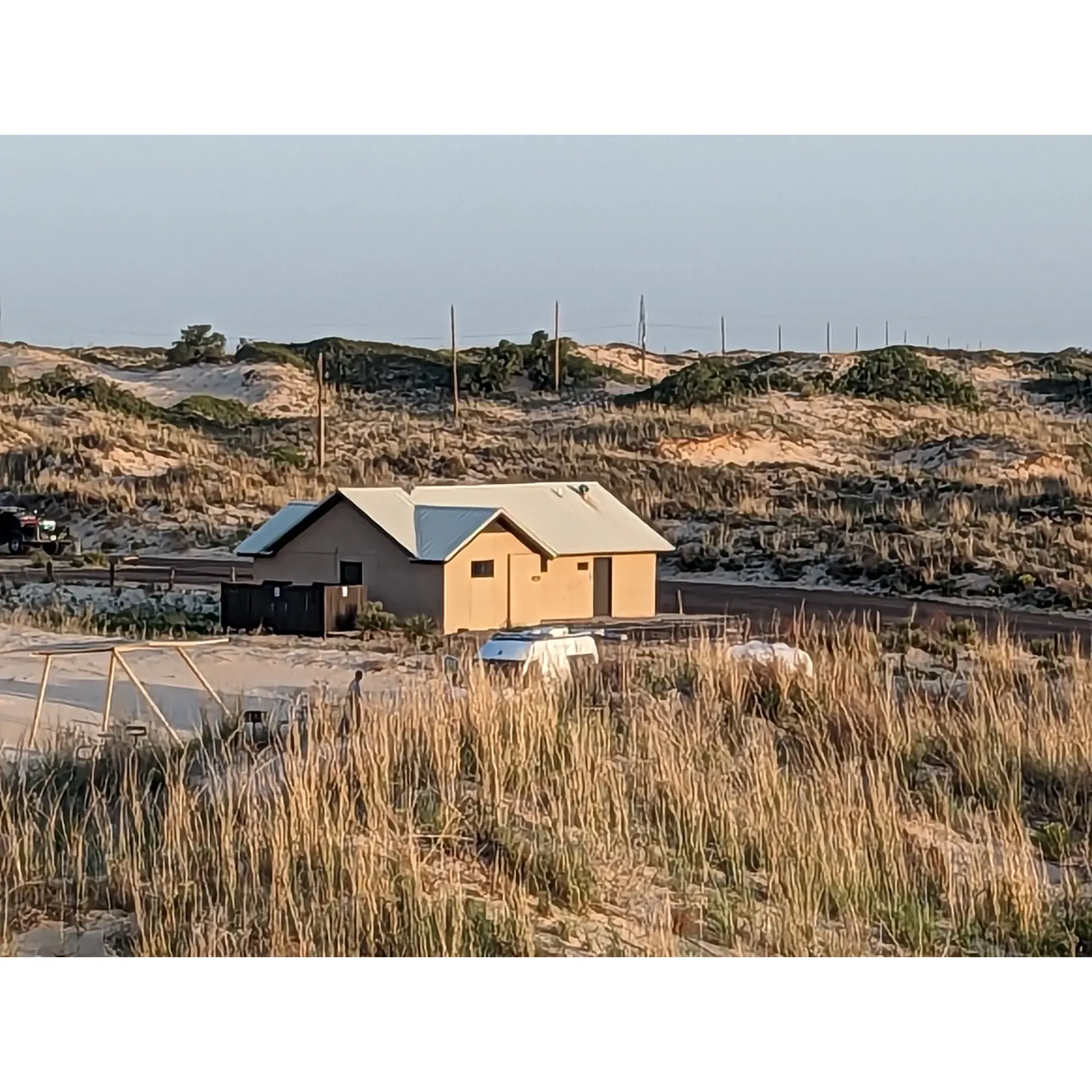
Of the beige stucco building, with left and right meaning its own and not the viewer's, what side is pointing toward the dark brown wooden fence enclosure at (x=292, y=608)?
right

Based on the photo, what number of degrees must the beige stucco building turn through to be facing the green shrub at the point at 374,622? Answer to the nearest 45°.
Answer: approximately 90° to its right

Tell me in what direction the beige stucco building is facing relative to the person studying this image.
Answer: facing the viewer and to the right of the viewer

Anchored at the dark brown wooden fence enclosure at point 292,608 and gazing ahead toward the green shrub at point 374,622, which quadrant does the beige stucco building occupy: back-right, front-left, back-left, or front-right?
front-left

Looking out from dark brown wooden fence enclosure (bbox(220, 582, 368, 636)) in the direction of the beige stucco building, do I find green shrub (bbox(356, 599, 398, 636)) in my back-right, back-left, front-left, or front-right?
front-right
